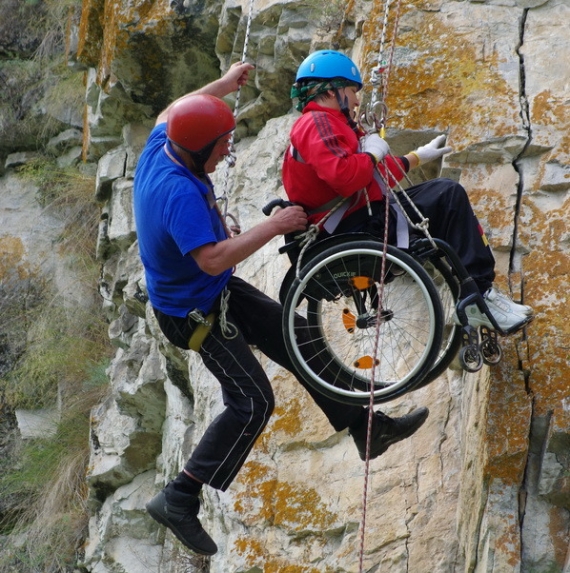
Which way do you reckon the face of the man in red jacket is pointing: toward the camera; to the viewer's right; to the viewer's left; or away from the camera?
to the viewer's right

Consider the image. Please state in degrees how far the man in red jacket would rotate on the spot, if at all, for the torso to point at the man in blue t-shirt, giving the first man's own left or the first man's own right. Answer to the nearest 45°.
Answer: approximately 180°

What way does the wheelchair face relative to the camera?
to the viewer's right

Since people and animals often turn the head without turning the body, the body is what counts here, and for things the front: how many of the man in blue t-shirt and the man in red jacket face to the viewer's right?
2

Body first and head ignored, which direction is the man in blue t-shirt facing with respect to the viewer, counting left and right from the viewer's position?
facing to the right of the viewer

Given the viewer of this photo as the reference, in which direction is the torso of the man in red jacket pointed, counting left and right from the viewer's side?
facing to the right of the viewer

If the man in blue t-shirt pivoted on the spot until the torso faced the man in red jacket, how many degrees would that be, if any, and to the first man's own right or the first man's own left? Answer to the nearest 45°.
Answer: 0° — they already face them

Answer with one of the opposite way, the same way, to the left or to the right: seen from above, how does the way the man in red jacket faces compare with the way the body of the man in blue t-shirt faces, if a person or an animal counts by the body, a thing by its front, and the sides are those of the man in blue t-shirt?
the same way
